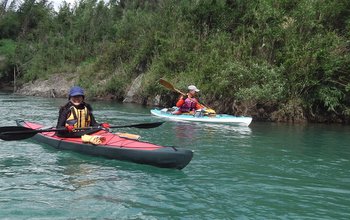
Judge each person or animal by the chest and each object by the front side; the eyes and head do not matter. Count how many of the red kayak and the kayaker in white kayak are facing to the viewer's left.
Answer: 0

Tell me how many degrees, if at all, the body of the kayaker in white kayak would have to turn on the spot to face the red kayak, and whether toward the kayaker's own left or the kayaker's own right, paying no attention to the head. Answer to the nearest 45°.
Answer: approximately 45° to the kayaker's own right

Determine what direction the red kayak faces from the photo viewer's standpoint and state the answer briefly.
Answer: facing the viewer and to the right of the viewer

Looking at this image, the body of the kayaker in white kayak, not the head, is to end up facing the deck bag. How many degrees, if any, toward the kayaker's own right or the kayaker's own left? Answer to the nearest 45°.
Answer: approximately 45° to the kayaker's own right

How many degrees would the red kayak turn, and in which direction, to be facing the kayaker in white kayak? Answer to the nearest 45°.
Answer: approximately 135° to its left
